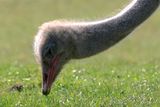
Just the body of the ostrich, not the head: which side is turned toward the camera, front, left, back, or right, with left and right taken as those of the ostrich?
left
